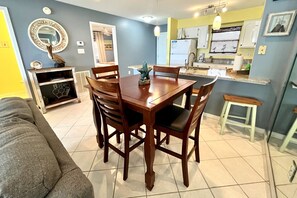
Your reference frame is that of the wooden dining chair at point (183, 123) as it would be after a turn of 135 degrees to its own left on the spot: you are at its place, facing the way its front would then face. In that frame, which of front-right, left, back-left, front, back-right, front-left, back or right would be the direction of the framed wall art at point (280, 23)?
back-left

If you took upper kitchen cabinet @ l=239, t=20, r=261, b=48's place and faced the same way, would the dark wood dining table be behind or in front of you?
in front

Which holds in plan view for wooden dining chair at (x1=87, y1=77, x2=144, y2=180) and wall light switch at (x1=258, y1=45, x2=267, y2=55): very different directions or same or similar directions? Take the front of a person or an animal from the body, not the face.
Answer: very different directions

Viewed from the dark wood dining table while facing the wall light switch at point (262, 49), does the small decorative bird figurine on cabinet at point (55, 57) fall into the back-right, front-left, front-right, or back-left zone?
back-left

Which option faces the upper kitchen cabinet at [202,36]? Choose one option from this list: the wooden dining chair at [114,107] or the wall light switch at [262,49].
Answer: the wooden dining chair

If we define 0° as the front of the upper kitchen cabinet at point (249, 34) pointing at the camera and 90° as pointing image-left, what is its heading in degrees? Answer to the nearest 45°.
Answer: approximately 0°

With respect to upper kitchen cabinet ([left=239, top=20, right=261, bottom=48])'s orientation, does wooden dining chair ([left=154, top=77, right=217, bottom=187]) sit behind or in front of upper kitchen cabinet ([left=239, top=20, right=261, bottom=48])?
in front

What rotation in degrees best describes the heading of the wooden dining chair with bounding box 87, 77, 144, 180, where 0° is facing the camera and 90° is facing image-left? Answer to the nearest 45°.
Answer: approximately 225°

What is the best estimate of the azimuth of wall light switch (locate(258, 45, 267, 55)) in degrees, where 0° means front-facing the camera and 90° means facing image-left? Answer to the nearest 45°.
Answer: approximately 0°

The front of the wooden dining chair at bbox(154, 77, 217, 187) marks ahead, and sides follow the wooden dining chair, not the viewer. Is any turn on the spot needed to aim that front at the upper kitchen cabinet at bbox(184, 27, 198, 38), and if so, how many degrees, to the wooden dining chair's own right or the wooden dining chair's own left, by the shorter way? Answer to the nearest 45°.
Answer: approximately 45° to the wooden dining chair's own right

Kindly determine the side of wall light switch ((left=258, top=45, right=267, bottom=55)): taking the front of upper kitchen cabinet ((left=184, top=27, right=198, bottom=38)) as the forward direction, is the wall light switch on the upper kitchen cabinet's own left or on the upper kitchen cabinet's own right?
on the upper kitchen cabinet's own left

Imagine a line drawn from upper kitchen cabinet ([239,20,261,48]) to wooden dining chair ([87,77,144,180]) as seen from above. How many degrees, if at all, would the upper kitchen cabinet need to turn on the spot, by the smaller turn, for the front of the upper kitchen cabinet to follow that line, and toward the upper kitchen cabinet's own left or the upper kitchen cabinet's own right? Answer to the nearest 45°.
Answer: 0° — it already faces it

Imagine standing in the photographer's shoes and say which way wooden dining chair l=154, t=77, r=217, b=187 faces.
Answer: facing away from the viewer and to the left of the viewer
